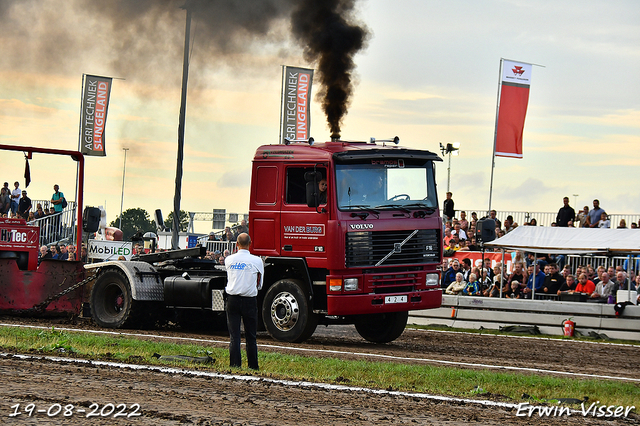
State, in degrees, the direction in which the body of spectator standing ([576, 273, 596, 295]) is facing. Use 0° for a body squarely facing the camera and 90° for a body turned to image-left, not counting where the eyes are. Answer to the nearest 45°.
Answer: approximately 45°

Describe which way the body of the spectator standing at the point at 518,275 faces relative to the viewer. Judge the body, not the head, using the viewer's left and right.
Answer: facing the viewer and to the left of the viewer

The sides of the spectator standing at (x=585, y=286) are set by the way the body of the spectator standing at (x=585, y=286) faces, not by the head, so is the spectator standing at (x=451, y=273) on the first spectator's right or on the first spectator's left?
on the first spectator's right

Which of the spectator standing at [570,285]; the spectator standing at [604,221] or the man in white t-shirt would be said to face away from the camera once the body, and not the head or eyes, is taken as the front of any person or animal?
the man in white t-shirt

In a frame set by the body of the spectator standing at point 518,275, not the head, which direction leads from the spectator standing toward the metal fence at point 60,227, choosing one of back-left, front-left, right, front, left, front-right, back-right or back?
front-right

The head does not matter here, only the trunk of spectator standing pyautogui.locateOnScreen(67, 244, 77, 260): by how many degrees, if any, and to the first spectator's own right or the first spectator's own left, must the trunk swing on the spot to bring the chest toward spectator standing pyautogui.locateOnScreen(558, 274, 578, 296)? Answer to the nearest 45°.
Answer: approximately 45° to the first spectator's own left

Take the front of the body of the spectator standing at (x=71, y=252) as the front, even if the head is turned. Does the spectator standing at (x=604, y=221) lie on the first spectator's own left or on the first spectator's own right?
on the first spectator's own left

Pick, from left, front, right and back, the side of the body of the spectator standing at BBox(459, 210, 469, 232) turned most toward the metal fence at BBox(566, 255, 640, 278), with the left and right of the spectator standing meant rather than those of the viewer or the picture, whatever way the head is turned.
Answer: left

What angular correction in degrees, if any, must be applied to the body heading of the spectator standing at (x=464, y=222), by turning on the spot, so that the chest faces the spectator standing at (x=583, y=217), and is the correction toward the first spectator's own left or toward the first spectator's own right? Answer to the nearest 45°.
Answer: approximately 90° to the first spectator's own left

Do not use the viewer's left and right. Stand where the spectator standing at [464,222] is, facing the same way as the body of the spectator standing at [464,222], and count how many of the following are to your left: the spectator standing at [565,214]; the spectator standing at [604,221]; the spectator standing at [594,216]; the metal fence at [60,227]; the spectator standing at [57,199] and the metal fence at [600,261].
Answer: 4

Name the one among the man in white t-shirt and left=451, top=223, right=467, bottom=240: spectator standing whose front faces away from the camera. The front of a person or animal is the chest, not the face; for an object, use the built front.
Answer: the man in white t-shirt
